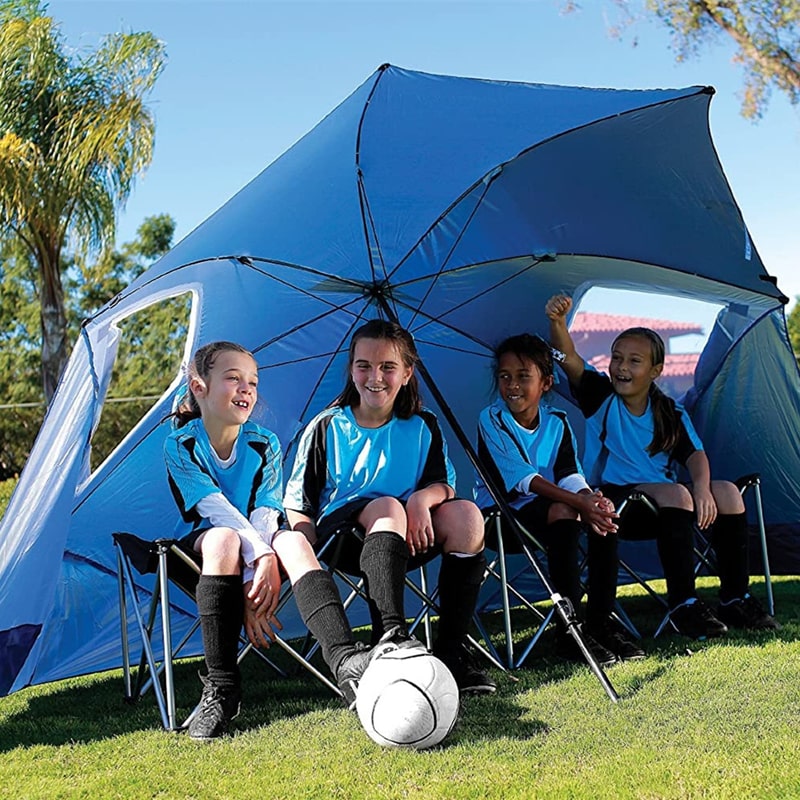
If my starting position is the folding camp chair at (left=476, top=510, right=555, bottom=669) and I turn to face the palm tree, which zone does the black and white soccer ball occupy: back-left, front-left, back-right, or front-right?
back-left

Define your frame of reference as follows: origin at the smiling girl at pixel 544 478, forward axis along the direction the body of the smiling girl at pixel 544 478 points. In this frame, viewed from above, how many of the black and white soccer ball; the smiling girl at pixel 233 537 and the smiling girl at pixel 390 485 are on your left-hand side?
0

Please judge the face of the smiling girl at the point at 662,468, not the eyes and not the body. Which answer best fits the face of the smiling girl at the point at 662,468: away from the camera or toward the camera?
toward the camera

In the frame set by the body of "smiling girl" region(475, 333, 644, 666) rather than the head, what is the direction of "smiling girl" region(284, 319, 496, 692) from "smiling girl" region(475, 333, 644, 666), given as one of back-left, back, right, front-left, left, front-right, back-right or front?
right

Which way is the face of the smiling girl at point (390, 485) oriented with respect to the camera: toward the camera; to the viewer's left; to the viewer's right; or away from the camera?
toward the camera

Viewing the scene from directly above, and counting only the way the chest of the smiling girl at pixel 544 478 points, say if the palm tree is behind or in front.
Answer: behind

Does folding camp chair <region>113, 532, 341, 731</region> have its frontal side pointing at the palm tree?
no

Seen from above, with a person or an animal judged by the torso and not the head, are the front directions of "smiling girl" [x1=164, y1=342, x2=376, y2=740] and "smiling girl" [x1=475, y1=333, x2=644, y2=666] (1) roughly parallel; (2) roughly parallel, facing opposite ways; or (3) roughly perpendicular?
roughly parallel

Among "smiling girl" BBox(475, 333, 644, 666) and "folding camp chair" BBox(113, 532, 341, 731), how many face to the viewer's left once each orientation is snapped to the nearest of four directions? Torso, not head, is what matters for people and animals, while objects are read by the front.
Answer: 0

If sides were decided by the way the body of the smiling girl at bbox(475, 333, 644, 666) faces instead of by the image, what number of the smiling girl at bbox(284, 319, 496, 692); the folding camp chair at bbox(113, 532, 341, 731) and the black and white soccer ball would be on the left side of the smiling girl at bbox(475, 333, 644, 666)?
0

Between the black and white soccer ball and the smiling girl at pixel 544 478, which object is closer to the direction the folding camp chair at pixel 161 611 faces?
the black and white soccer ball

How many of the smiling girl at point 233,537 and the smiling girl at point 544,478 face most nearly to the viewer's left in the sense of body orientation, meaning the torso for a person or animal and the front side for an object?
0

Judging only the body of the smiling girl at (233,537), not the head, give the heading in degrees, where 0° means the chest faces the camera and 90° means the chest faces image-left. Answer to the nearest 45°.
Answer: approximately 315°

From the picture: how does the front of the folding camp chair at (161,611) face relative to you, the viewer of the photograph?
facing the viewer and to the right of the viewer

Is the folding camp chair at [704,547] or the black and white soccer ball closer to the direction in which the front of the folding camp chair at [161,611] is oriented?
the black and white soccer ball
